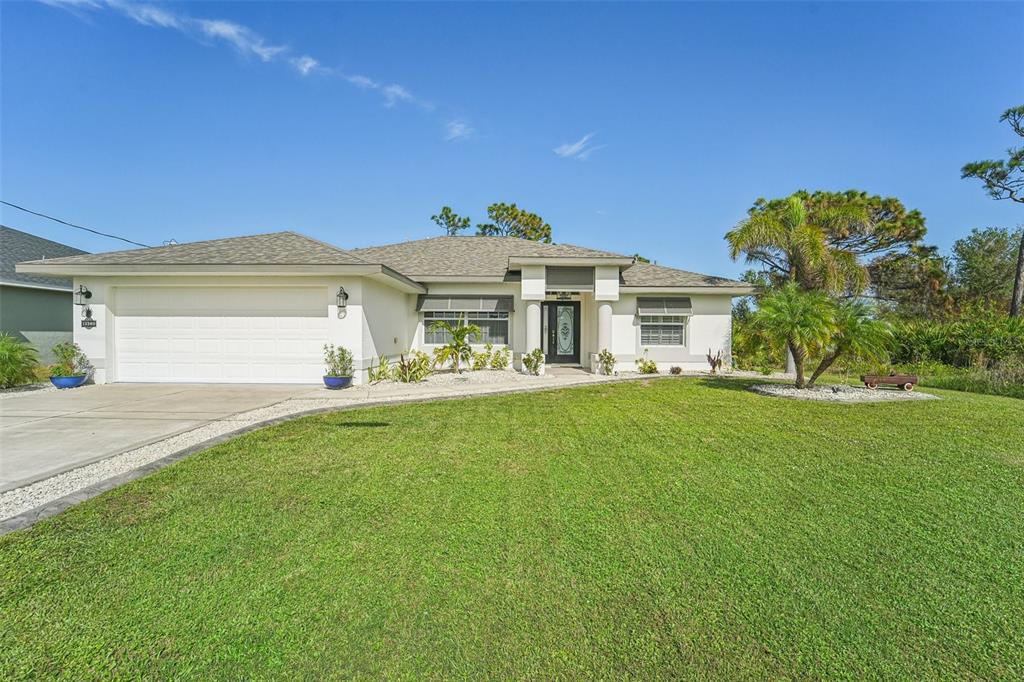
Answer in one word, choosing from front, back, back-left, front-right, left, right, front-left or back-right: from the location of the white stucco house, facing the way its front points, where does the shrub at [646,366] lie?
left

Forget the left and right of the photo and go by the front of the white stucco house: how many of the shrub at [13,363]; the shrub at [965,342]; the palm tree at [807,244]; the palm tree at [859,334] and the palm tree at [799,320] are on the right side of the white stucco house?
1

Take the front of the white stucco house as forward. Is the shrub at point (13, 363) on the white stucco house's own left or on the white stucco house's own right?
on the white stucco house's own right

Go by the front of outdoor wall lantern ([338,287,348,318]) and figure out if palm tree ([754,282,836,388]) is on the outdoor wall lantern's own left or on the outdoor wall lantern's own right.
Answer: on the outdoor wall lantern's own left

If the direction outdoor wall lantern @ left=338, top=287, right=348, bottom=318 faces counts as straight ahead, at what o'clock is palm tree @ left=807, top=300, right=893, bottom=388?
The palm tree is roughly at 10 o'clock from the outdoor wall lantern.

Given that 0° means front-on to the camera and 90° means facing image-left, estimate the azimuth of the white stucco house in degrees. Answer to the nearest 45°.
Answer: approximately 0°

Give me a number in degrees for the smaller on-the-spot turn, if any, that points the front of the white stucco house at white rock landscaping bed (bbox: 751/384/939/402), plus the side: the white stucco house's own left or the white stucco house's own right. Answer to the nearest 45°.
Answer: approximately 45° to the white stucco house's own left

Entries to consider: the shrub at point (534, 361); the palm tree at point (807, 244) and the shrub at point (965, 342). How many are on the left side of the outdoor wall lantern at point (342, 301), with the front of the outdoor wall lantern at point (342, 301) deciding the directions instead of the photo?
3

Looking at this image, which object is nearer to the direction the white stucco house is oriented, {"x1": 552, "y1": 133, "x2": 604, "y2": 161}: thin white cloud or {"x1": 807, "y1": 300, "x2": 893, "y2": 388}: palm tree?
the palm tree

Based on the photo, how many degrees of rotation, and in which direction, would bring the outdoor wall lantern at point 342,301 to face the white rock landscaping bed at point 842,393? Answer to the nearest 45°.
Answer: approximately 45° to its left

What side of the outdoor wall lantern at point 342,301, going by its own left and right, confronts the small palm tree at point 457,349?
left

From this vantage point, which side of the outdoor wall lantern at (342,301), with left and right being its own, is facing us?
front
